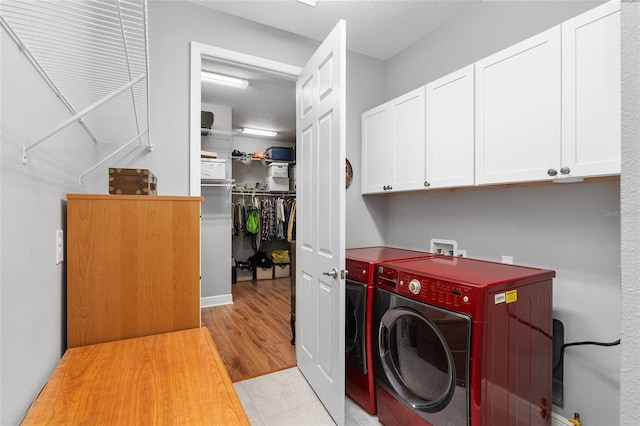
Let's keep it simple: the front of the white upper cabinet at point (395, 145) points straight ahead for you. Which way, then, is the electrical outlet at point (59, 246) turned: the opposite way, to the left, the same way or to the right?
the opposite way

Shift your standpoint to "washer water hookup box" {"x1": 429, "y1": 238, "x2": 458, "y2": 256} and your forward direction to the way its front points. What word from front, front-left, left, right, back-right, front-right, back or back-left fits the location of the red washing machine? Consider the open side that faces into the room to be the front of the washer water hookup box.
front

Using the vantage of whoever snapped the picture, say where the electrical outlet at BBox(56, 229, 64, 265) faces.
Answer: facing to the right of the viewer

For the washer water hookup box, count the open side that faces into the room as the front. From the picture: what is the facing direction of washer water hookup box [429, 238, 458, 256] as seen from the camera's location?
facing the viewer and to the left of the viewer

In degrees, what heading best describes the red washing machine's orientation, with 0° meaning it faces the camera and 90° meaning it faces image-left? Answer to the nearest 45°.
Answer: approximately 45°

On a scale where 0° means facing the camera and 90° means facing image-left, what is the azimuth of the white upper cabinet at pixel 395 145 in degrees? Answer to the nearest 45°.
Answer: approximately 45°

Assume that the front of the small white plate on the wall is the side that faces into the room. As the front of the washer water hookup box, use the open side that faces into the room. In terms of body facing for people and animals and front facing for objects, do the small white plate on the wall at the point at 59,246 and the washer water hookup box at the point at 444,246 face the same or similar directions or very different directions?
very different directions

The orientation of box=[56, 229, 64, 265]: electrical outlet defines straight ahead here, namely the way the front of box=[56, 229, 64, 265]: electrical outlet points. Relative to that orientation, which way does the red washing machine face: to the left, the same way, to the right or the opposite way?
the opposite way

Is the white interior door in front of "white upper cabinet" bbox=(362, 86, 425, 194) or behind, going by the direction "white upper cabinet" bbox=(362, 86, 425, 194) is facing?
in front

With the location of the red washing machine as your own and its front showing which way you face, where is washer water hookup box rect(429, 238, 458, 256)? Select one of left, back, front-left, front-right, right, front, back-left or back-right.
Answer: back

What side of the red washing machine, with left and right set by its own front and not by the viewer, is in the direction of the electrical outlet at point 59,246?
front

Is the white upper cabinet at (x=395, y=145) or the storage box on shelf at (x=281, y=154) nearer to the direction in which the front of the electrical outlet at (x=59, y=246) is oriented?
the white upper cabinet

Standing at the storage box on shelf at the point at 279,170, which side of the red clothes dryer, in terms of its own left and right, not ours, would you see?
right
